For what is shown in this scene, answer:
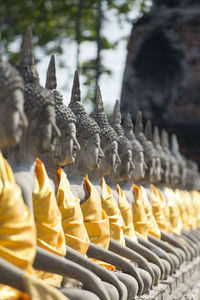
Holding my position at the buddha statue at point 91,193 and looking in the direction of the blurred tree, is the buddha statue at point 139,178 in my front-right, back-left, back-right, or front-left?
front-right

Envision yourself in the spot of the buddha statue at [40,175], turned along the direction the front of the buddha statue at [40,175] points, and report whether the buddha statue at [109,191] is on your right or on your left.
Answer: on your left
